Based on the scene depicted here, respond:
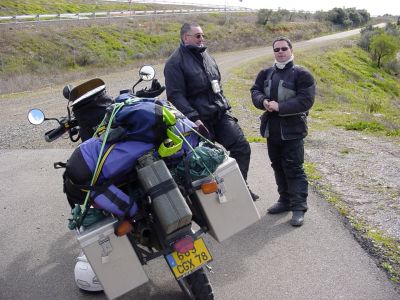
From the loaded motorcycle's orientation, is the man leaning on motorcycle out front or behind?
out front

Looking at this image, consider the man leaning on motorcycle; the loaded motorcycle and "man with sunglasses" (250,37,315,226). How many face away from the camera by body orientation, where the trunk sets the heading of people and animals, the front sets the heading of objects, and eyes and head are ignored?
1

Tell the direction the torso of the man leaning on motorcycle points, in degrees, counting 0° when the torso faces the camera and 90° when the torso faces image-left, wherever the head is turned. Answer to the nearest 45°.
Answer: approximately 315°

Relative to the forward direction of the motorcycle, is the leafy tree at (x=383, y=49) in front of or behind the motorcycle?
in front

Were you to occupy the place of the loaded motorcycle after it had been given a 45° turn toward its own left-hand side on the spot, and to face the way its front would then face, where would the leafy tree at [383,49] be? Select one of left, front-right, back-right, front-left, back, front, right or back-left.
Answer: right

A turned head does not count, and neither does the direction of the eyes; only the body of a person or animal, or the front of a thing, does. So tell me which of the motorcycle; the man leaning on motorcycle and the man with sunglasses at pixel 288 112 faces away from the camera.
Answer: the motorcycle

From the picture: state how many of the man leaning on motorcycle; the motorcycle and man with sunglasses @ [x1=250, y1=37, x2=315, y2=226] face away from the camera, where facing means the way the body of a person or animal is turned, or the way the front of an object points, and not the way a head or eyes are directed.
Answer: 1

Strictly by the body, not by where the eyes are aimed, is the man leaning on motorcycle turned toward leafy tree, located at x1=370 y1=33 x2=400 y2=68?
no

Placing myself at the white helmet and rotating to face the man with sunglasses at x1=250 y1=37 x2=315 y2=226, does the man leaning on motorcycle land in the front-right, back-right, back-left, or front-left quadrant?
front-left

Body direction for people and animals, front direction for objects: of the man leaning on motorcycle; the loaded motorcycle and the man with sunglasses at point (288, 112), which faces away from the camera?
the loaded motorcycle

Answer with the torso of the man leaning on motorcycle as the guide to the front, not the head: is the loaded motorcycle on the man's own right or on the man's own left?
on the man's own right

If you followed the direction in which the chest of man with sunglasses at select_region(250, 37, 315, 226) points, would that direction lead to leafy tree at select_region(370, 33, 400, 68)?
no

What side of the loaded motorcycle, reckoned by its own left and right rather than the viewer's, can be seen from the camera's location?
back

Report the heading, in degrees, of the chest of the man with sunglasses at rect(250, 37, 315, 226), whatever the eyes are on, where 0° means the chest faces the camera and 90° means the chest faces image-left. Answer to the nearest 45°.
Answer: approximately 45°

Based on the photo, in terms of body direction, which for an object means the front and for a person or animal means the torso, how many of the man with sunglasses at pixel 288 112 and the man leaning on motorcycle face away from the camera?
0

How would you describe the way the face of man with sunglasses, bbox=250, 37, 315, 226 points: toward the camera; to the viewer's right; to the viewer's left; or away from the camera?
toward the camera

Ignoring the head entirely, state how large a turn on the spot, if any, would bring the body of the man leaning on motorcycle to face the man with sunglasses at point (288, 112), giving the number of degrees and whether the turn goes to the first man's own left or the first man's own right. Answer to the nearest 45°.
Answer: approximately 45° to the first man's own left
